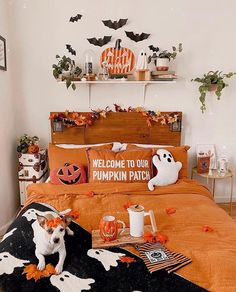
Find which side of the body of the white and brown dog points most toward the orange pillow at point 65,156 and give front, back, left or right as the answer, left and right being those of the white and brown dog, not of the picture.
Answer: back

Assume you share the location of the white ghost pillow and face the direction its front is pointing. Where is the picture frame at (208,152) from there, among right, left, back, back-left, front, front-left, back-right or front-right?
back-left

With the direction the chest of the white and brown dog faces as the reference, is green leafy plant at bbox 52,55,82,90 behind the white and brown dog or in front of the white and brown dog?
behind

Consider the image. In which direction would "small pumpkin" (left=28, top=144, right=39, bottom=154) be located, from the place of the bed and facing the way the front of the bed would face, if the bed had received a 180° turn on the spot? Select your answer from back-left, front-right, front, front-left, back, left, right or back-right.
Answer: front-left

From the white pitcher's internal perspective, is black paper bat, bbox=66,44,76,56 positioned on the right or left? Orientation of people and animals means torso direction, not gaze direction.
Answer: on its right

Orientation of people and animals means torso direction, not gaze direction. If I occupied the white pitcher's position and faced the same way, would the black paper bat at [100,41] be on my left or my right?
on my right

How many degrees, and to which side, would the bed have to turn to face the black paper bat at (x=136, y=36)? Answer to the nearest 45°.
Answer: approximately 180°
